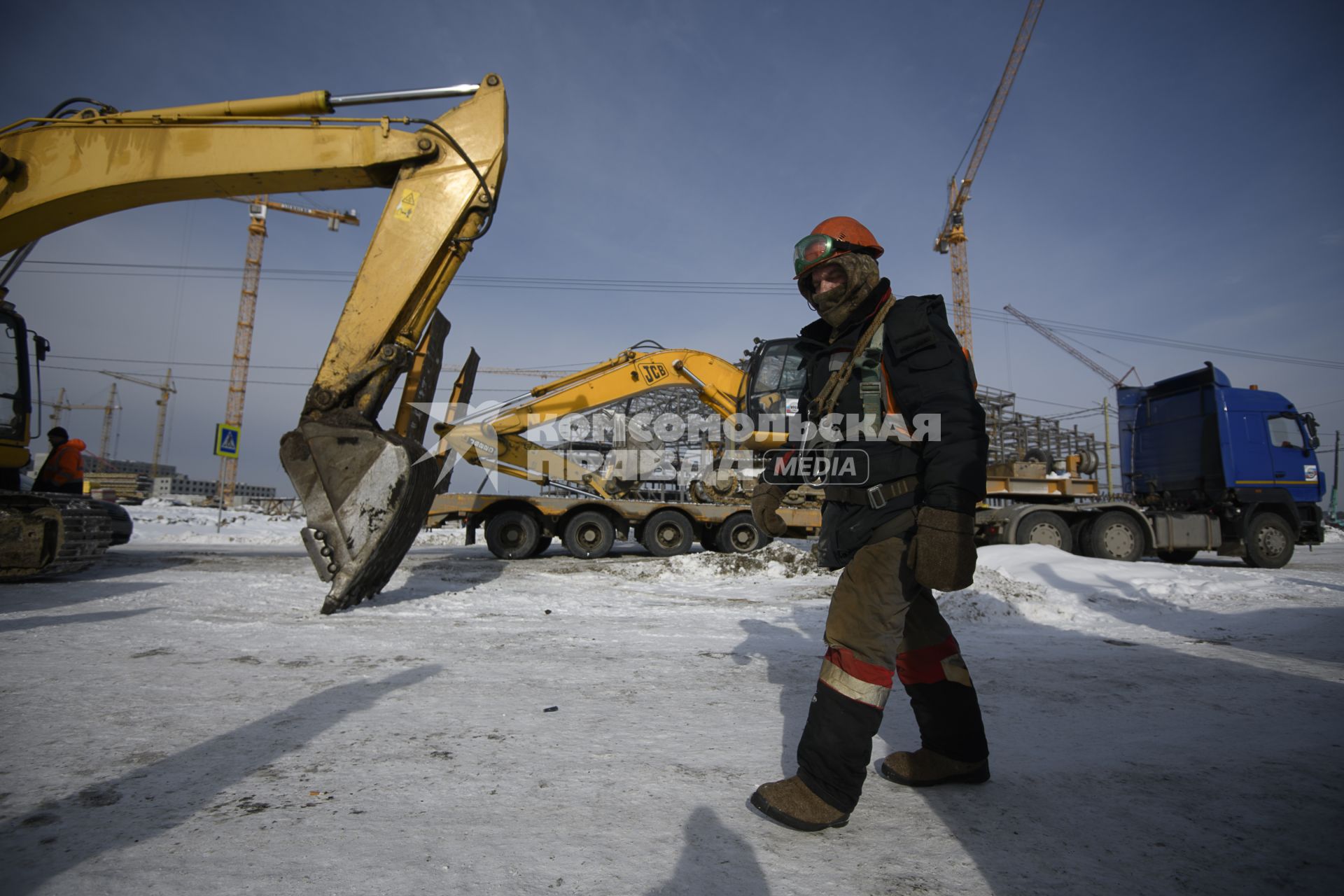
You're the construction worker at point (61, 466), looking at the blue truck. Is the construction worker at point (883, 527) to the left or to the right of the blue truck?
right

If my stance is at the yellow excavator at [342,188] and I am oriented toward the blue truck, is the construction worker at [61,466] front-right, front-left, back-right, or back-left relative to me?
back-left

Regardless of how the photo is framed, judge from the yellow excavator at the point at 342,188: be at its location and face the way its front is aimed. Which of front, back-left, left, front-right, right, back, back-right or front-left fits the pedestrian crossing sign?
left

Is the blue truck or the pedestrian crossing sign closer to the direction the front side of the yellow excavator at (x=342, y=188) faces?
the blue truck

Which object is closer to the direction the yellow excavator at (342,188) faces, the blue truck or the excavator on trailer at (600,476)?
the blue truck

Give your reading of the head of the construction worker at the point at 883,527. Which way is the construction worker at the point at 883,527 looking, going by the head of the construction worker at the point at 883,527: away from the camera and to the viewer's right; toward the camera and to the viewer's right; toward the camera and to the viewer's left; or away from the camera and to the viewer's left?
toward the camera and to the viewer's left

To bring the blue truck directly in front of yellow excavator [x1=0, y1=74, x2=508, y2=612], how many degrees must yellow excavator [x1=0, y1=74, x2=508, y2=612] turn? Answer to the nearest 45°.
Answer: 0° — it already faces it

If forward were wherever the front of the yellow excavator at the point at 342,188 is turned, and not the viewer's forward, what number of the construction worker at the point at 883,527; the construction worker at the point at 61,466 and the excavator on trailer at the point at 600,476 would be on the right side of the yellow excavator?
1

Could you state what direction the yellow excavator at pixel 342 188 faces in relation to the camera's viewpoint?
facing to the right of the viewer

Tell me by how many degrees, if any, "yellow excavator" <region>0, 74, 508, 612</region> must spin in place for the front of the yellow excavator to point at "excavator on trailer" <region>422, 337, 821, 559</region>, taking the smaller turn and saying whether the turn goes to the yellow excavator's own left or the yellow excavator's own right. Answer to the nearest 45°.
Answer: approximately 45° to the yellow excavator's own left

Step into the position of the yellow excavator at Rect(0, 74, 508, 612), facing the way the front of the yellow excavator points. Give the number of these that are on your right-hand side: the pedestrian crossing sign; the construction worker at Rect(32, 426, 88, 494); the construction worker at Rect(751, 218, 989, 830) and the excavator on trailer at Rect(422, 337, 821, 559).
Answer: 1
